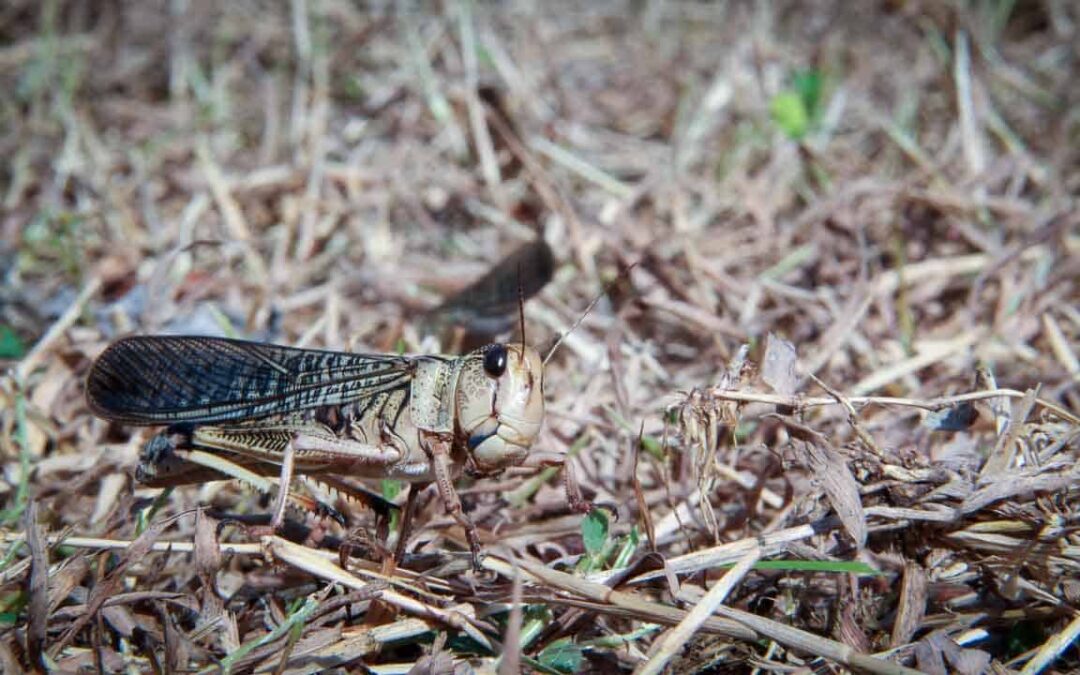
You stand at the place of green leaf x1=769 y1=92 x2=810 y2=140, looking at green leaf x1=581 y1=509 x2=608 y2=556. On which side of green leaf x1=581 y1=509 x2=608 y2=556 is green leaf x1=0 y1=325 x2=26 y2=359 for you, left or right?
right

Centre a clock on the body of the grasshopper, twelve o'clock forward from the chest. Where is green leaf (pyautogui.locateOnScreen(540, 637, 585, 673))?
The green leaf is roughly at 2 o'clock from the grasshopper.

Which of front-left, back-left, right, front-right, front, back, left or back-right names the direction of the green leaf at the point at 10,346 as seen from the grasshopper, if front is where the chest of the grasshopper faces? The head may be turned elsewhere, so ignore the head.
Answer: back-left

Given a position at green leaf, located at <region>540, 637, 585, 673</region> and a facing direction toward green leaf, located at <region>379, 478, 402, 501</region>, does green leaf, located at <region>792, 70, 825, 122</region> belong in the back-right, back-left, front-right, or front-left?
front-right

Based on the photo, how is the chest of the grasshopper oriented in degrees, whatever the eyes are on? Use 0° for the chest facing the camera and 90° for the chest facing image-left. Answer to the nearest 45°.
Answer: approximately 270°
